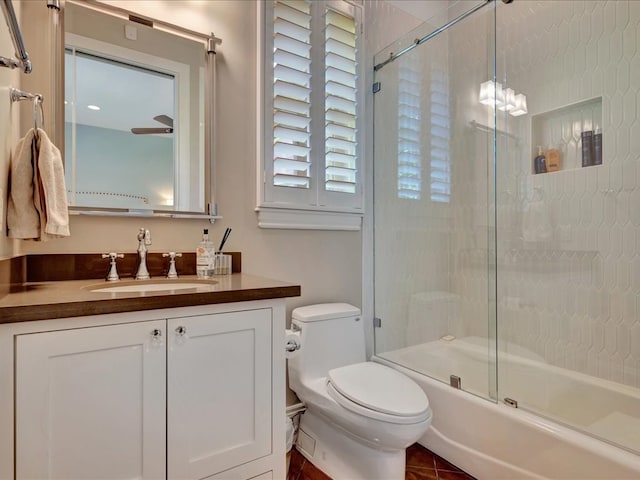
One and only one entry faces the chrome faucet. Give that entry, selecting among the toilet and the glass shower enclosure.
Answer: the glass shower enclosure

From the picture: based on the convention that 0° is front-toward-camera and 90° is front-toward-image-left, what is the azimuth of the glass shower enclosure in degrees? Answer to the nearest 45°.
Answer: approximately 45°

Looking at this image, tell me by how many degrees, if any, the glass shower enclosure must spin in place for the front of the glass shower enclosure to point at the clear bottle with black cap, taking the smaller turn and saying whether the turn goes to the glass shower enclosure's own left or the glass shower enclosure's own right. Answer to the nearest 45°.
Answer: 0° — it already faces it

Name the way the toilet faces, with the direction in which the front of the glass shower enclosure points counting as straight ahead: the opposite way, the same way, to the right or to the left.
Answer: to the left

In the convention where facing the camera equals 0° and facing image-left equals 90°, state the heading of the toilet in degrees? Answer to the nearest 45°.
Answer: approximately 315°

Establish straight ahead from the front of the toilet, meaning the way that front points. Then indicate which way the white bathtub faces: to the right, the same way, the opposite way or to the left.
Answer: to the right
